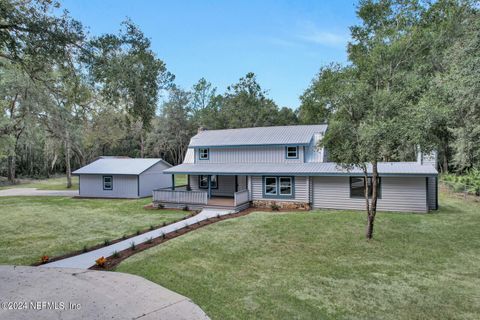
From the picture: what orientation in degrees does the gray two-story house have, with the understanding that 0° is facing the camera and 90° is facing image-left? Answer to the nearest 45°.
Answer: approximately 0°

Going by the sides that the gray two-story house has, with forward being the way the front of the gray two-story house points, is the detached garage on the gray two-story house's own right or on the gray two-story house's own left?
on the gray two-story house's own right
